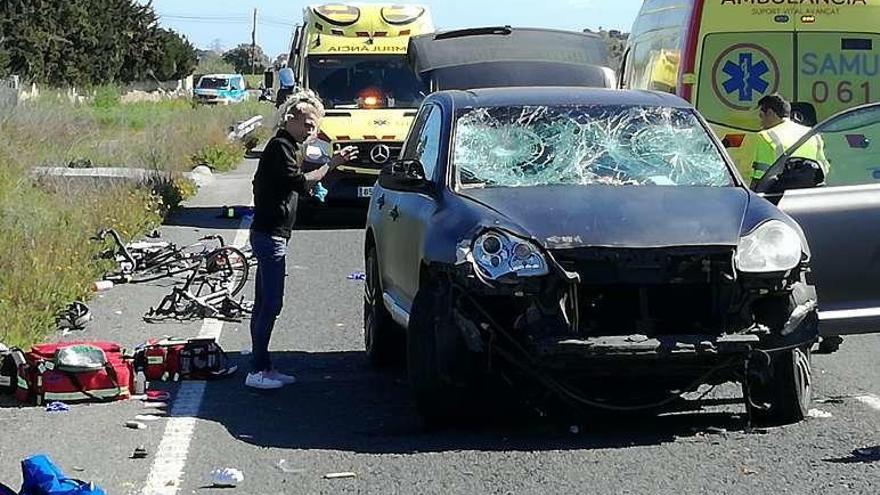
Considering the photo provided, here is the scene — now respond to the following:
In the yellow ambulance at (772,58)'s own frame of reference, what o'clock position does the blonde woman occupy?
The blonde woman is roughly at 7 o'clock from the yellow ambulance.

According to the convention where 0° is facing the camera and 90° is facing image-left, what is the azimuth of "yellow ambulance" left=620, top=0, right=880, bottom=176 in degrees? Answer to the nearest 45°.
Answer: approximately 180°

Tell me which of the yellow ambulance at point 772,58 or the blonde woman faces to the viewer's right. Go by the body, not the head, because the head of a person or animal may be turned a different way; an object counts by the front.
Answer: the blonde woman

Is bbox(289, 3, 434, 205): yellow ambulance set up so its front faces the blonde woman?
yes

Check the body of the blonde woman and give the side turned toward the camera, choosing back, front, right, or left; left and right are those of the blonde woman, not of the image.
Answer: right

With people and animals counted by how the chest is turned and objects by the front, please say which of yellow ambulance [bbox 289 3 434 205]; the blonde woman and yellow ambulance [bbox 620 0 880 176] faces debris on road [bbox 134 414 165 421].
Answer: yellow ambulance [bbox 289 3 434 205]

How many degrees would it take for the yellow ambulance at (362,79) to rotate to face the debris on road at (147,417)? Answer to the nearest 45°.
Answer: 0° — it already faces it

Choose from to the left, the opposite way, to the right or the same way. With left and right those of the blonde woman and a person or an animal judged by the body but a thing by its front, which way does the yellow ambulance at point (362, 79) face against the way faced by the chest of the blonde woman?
to the right

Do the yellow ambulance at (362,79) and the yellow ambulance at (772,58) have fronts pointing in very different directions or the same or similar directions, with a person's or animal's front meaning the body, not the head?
very different directions

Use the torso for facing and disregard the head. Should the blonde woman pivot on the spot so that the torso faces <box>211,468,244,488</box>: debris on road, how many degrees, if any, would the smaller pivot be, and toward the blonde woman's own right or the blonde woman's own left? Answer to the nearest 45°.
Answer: approximately 90° to the blonde woman's own right
